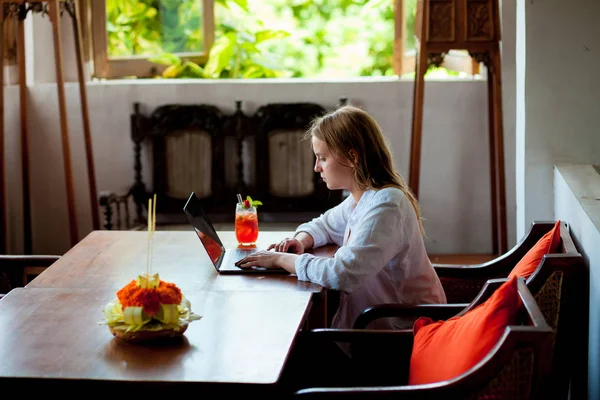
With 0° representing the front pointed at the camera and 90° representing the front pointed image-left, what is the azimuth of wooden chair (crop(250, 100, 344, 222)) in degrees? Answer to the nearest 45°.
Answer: approximately 0°

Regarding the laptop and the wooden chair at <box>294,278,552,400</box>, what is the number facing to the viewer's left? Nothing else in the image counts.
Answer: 1

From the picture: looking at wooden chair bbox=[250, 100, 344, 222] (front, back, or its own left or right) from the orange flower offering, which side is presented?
front

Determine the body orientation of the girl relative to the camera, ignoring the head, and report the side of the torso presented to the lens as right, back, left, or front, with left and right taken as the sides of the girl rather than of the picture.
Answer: left

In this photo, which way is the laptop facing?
to the viewer's right

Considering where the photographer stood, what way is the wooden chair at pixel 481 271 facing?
facing to the left of the viewer

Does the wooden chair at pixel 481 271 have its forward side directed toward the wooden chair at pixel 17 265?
yes

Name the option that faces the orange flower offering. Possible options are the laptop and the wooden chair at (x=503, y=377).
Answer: the wooden chair

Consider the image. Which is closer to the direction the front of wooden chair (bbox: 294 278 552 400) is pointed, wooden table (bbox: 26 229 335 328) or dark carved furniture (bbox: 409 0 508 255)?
the wooden table

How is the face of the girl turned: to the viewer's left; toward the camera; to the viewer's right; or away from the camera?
to the viewer's left

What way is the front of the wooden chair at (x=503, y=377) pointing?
to the viewer's left

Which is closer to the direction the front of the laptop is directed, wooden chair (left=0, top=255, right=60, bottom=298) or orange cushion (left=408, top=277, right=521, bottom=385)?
the orange cushion

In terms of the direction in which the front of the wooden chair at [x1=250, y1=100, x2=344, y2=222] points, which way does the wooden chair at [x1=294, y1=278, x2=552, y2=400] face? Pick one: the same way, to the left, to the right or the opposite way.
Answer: to the right
